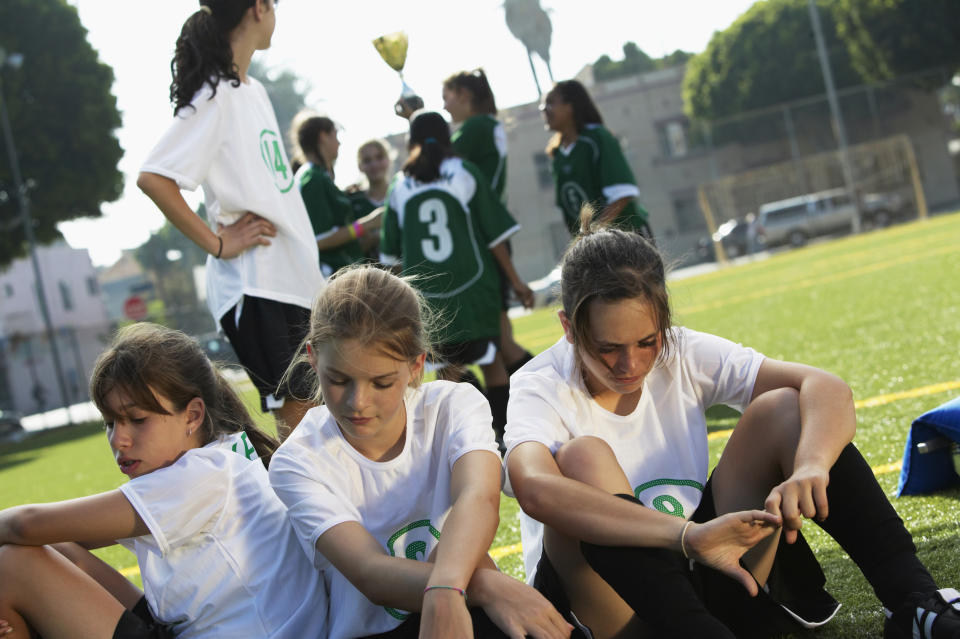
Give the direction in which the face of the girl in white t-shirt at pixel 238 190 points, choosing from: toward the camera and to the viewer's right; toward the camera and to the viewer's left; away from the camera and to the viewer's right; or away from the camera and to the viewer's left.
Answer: away from the camera and to the viewer's right

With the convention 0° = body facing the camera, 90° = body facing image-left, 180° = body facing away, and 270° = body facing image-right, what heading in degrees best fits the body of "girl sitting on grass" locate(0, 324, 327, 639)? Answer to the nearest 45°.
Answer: approximately 90°

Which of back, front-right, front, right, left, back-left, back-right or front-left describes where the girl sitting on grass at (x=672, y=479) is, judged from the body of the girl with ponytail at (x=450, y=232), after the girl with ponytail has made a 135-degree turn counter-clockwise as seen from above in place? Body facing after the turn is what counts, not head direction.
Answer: front-left

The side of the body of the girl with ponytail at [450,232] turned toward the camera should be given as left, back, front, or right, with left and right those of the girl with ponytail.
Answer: back

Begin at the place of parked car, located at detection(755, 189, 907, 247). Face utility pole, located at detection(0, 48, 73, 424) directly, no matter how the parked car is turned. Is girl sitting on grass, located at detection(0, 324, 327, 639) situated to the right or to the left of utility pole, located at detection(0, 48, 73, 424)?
left

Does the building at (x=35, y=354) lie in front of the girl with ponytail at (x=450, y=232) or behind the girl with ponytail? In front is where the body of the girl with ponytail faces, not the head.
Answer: in front
